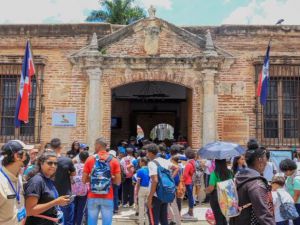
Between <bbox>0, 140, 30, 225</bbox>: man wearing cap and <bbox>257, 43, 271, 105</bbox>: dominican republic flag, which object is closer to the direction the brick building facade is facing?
the man wearing cap

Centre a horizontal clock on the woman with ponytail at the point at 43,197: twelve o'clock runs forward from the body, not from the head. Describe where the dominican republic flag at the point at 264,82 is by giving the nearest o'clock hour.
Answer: The dominican republic flag is roughly at 9 o'clock from the woman with ponytail.

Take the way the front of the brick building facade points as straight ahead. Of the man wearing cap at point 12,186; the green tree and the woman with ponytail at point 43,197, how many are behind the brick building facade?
1

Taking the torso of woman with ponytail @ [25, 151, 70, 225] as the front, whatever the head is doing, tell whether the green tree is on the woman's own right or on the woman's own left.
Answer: on the woman's own left

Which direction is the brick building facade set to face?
toward the camera

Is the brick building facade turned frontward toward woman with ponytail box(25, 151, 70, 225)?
yes

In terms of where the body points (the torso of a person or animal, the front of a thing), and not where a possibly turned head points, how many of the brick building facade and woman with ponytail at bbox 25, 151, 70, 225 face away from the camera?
0

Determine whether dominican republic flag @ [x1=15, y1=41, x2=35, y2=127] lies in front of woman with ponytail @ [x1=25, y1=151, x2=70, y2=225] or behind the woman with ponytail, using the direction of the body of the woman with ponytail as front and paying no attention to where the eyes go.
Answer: behind

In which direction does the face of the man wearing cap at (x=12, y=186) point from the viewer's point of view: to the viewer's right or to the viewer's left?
to the viewer's right

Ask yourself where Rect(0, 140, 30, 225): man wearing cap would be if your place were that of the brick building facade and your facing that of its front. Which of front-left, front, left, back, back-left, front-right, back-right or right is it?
front

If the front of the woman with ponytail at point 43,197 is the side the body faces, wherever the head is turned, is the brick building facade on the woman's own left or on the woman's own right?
on the woman's own left

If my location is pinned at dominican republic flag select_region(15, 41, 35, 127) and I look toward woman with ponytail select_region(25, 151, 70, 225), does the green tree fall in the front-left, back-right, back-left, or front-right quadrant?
back-left
